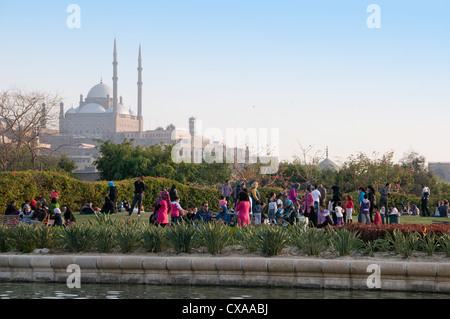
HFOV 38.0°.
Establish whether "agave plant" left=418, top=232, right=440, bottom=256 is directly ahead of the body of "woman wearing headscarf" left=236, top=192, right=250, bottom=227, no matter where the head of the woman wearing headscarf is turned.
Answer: no

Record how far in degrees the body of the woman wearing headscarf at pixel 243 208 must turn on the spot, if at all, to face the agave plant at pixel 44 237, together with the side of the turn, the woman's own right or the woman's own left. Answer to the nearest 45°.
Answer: approximately 135° to the woman's own left

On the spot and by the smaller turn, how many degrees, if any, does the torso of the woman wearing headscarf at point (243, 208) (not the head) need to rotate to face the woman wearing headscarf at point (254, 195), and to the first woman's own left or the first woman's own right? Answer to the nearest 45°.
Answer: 0° — they already face them

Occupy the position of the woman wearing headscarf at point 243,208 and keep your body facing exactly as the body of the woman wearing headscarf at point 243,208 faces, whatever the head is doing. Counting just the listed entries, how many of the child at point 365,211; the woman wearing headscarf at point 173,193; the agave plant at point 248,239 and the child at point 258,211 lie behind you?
1

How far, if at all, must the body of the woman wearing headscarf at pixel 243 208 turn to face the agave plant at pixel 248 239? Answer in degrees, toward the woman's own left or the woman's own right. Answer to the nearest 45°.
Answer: approximately 180°

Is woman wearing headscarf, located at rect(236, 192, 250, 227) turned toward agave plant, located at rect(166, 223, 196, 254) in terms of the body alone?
no

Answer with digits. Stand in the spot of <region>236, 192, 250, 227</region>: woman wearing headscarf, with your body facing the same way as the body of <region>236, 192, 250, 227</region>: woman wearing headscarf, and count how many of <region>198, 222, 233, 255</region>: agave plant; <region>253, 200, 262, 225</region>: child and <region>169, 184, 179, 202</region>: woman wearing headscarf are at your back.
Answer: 1

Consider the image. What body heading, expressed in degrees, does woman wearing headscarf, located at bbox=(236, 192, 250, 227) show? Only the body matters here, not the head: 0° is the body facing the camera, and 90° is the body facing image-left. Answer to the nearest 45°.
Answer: approximately 180°
